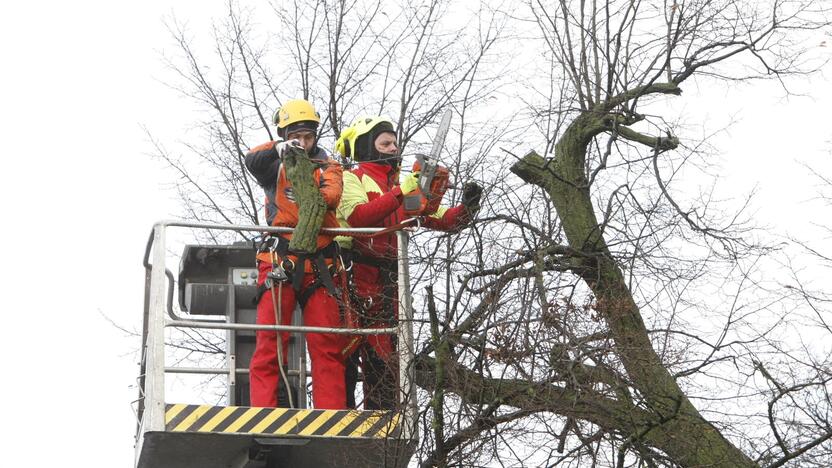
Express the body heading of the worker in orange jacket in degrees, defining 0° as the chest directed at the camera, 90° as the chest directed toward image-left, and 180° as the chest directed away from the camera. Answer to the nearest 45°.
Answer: approximately 0°

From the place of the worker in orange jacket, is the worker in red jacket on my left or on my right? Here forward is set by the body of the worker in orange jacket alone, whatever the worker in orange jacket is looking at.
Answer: on my left

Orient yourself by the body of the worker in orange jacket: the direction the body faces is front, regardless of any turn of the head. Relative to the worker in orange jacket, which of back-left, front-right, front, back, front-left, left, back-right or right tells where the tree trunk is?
left
